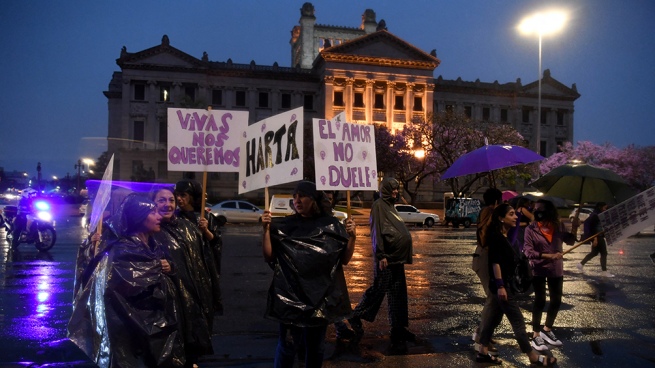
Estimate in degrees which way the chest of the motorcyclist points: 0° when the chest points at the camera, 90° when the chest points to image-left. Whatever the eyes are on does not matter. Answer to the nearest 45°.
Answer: approximately 270°

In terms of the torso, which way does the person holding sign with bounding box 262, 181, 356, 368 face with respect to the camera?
toward the camera

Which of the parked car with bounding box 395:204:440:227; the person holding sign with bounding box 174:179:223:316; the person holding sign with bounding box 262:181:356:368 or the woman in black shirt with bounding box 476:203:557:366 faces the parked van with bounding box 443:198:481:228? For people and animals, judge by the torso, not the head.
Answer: the parked car with bounding box 395:204:440:227

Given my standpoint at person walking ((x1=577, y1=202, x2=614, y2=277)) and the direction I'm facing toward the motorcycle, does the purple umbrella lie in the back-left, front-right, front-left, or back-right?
front-left

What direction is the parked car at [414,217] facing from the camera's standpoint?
to the viewer's right

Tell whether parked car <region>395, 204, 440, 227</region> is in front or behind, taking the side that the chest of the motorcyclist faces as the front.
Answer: in front

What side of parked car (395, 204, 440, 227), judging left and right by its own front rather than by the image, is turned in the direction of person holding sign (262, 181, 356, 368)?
right

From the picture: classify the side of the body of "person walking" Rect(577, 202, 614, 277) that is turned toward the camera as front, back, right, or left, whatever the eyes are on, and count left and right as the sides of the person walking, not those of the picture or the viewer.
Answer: right
